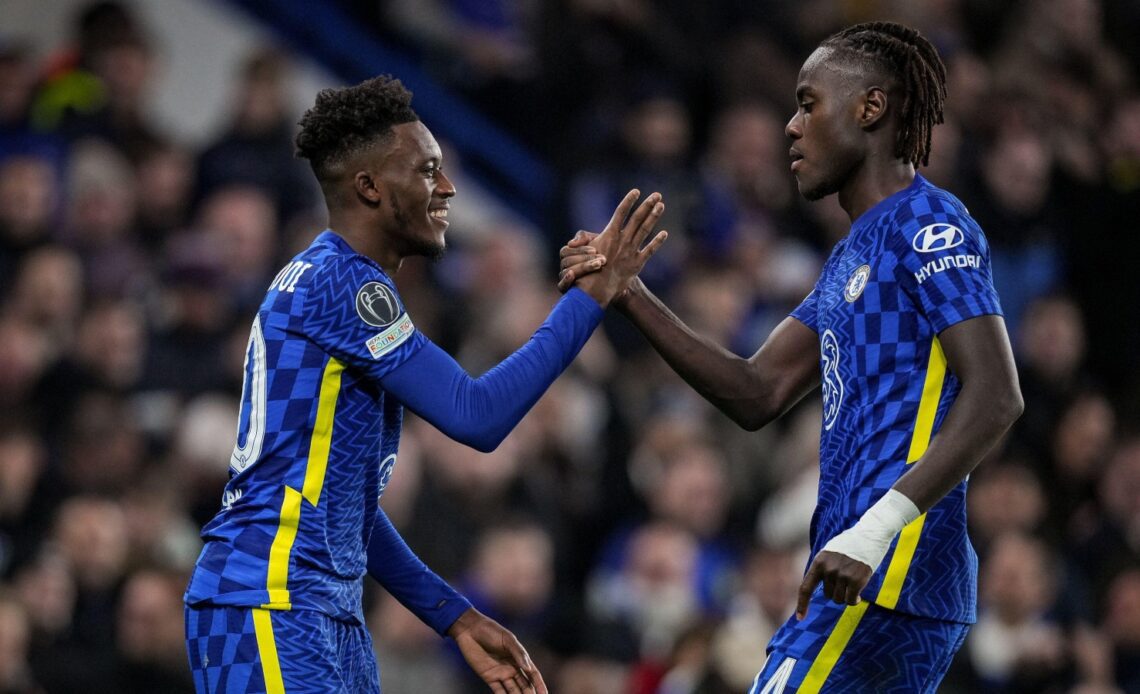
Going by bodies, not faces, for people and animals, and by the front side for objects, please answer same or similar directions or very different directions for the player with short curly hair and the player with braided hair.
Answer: very different directions

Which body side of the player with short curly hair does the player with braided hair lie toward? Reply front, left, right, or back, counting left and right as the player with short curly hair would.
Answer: front

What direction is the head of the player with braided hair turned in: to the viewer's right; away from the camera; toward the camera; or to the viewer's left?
to the viewer's left

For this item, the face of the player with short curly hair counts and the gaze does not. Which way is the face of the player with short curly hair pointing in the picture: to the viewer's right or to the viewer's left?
to the viewer's right

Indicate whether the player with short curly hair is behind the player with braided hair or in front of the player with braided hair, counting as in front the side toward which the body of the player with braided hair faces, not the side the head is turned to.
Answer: in front

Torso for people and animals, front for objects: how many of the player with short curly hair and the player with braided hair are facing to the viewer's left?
1

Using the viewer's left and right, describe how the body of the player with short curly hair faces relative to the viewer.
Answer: facing to the right of the viewer

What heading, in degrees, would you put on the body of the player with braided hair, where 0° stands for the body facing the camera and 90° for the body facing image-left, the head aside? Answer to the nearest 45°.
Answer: approximately 90°
